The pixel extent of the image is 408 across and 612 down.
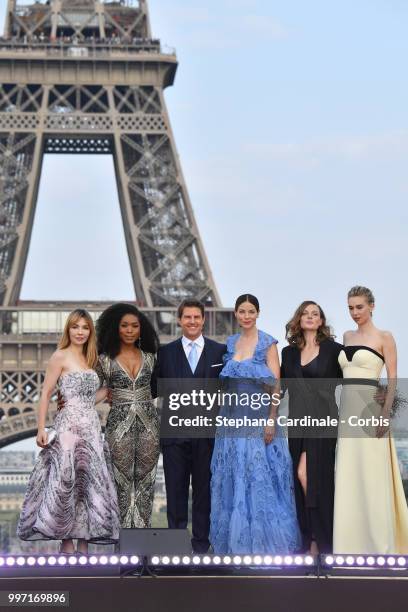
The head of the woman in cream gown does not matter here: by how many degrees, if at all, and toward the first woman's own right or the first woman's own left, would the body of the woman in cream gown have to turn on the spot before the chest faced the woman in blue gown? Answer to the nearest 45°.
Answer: approximately 45° to the first woman's own right

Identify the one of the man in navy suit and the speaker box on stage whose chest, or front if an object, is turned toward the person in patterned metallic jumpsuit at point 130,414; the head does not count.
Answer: the speaker box on stage

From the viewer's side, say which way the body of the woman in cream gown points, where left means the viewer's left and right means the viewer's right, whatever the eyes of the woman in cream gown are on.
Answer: facing the viewer and to the left of the viewer

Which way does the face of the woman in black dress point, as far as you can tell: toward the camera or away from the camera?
toward the camera

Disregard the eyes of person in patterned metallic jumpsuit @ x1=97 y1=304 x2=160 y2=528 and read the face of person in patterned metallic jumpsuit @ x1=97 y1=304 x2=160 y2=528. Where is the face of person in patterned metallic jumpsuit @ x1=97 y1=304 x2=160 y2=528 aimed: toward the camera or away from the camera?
toward the camera

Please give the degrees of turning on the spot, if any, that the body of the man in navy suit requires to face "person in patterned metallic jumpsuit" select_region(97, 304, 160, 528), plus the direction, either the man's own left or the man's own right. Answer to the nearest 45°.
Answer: approximately 90° to the man's own right

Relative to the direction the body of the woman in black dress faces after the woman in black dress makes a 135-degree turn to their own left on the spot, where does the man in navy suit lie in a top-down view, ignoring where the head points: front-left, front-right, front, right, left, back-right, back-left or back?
back-left

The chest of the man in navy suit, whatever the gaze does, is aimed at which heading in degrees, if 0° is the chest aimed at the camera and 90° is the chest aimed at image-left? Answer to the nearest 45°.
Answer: approximately 0°

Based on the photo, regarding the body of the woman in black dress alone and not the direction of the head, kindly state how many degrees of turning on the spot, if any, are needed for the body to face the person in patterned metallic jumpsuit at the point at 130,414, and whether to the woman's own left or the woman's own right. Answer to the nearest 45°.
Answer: approximately 90° to the woman's own right

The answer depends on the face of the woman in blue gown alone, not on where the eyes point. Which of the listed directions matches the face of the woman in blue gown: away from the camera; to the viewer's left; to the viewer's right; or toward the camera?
toward the camera

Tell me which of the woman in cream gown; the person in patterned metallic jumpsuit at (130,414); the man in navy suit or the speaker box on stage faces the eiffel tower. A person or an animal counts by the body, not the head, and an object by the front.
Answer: the speaker box on stage

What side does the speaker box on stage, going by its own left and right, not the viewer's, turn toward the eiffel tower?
front

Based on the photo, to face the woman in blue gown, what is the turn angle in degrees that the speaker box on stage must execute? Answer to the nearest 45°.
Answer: approximately 45° to its right

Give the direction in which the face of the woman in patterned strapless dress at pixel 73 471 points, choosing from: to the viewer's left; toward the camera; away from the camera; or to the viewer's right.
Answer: toward the camera

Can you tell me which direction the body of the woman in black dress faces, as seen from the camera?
toward the camera

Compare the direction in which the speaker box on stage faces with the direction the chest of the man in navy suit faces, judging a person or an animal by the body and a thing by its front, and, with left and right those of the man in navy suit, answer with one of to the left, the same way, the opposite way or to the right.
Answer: the opposite way

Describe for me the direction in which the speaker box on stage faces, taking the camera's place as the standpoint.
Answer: facing away from the viewer

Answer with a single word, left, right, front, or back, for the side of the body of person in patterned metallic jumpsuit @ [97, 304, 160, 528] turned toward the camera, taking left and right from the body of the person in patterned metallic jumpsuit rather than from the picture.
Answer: front

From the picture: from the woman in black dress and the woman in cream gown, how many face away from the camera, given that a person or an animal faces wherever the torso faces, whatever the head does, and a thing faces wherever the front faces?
0

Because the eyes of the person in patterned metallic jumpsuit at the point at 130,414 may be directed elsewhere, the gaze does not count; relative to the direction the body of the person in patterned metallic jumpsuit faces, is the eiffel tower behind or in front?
behind
